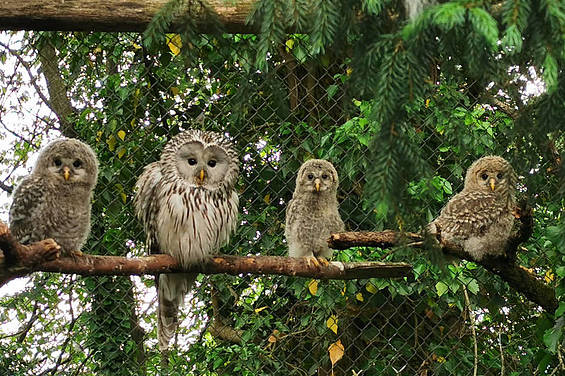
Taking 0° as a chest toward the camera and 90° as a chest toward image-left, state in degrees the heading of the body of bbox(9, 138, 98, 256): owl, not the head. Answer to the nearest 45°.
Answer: approximately 315°

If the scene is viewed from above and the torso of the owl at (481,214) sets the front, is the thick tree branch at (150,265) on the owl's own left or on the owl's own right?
on the owl's own right

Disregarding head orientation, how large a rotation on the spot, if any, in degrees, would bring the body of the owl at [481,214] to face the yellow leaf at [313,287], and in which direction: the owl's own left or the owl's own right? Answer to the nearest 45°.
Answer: approximately 135° to the owl's own right

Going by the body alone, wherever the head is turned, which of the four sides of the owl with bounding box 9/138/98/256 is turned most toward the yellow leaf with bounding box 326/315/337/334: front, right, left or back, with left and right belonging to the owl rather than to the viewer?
left

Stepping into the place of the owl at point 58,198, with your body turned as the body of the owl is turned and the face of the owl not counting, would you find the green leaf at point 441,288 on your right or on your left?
on your left
